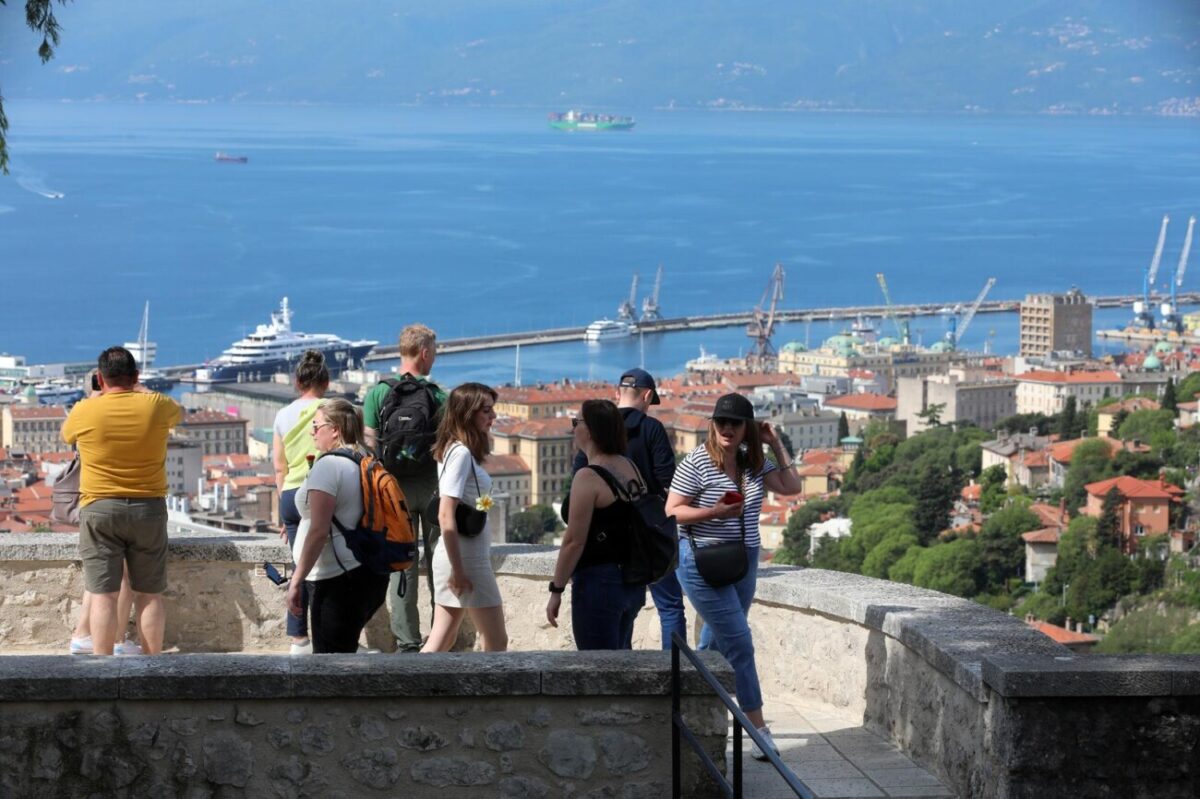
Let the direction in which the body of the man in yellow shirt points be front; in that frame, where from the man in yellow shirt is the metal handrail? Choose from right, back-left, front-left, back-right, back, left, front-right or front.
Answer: back-right

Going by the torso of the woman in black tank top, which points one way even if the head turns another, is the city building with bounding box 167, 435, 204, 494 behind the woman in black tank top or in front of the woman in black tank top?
in front

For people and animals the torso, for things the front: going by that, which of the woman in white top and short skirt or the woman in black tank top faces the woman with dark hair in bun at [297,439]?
the woman in black tank top

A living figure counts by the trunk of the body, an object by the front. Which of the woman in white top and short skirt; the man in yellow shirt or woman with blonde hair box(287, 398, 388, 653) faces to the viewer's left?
the woman with blonde hair

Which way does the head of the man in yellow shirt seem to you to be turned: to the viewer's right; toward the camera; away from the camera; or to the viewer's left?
away from the camera

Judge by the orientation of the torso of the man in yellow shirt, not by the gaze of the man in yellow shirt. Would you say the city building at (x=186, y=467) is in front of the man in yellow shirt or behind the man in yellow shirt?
in front

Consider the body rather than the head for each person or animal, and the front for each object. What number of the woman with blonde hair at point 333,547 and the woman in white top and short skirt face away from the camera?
0

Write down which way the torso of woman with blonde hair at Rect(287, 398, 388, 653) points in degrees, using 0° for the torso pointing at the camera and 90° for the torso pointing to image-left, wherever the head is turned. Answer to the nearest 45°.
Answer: approximately 90°

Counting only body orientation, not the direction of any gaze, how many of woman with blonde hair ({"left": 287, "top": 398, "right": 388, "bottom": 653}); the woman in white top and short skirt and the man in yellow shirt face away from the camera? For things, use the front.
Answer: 1

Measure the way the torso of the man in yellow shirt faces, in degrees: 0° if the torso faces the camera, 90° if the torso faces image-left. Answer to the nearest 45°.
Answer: approximately 180°

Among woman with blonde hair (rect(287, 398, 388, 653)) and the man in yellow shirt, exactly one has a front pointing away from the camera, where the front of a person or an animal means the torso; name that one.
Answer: the man in yellow shirt

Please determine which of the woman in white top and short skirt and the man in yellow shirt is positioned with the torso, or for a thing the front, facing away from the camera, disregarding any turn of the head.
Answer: the man in yellow shirt

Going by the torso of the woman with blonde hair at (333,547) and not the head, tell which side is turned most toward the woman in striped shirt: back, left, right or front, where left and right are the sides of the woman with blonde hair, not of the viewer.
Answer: back
